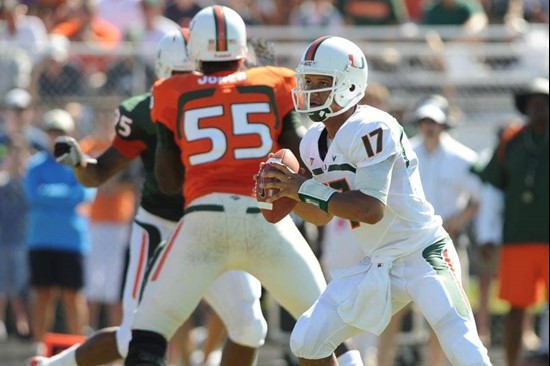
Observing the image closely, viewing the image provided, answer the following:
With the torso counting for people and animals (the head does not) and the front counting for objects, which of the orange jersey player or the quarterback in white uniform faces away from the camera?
the orange jersey player

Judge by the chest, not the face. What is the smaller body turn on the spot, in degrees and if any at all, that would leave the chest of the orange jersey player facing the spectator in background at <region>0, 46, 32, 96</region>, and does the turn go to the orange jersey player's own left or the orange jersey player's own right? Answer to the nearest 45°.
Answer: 0° — they already face them

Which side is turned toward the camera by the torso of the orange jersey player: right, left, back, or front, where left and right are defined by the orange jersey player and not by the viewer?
back

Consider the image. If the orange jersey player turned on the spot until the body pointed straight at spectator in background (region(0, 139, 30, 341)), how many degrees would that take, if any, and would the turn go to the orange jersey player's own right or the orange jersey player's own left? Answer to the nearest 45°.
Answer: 0° — they already face them

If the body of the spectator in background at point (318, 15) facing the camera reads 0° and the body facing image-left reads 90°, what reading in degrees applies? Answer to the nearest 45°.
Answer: approximately 0°

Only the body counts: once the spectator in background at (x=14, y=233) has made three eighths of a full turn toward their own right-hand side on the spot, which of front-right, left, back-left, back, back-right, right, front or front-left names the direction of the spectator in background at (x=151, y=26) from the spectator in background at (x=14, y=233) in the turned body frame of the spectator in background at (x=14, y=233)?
right
